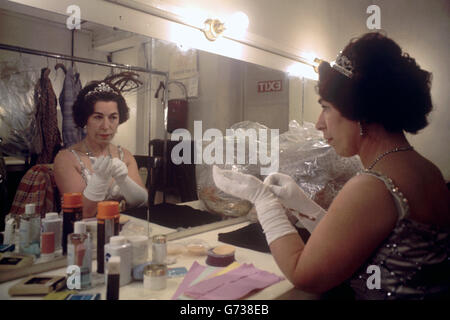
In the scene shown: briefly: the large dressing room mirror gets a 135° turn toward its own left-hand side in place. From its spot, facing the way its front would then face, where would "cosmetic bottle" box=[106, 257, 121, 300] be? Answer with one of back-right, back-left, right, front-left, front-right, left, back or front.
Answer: back

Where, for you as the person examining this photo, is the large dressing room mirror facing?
facing the viewer and to the right of the viewer
